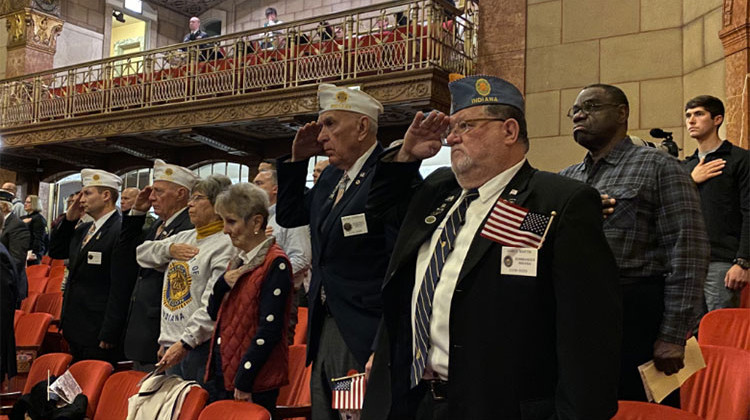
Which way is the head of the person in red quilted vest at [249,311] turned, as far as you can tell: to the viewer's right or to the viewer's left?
to the viewer's left

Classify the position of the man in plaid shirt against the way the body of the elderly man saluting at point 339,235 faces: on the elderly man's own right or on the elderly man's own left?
on the elderly man's own left

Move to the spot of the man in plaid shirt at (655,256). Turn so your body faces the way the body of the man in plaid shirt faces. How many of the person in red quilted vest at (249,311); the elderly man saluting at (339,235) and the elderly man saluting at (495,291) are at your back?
0

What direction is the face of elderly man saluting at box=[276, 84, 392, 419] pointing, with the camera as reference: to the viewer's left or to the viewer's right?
to the viewer's left

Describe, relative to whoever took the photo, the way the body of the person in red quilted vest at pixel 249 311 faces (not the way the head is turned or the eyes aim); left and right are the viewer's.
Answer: facing the viewer and to the left of the viewer

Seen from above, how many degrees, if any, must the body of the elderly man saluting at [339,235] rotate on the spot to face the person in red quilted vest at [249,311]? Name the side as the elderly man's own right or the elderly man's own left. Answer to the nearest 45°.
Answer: approximately 90° to the elderly man's own right

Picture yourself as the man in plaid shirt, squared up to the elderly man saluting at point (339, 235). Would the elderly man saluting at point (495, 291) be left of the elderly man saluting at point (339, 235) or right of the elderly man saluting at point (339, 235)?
left

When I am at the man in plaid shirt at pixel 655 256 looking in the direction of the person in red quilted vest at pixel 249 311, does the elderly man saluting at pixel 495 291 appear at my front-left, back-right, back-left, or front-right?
front-left

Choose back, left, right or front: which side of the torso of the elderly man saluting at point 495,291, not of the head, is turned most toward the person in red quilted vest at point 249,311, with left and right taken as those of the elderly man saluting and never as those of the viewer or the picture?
right

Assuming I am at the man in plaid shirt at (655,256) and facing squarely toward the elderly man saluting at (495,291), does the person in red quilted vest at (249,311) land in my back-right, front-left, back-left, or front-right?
front-right

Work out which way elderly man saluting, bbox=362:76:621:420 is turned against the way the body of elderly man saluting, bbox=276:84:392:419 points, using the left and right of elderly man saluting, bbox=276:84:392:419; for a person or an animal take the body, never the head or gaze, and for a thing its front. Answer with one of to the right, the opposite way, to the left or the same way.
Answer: the same way

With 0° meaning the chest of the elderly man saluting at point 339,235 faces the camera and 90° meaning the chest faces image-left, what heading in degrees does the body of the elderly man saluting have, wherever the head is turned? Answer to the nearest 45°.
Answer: approximately 45°

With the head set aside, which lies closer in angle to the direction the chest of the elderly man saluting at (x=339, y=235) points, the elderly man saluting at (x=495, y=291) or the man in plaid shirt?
the elderly man saluting

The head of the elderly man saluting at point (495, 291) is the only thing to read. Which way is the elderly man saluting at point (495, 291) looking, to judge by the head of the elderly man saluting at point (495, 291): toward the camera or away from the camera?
toward the camera

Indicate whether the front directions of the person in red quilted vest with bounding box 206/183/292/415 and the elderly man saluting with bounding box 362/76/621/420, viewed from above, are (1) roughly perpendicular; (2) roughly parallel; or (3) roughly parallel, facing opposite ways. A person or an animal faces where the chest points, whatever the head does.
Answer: roughly parallel

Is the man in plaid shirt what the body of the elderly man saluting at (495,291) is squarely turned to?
no
